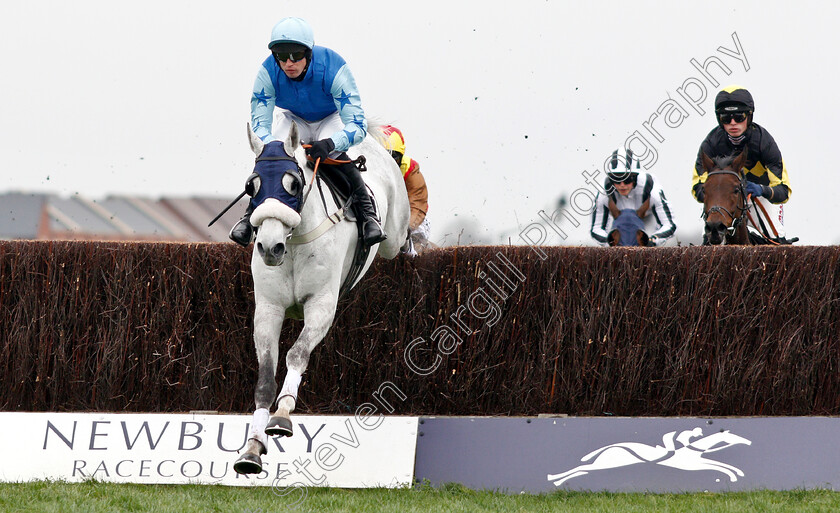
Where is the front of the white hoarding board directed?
toward the camera

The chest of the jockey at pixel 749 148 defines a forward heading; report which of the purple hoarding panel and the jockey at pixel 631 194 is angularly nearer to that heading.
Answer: the purple hoarding panel

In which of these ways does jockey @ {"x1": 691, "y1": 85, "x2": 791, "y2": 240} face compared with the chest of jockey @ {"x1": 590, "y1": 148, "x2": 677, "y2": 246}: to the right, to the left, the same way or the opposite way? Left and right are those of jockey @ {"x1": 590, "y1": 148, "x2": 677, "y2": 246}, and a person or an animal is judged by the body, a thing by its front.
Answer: the same way

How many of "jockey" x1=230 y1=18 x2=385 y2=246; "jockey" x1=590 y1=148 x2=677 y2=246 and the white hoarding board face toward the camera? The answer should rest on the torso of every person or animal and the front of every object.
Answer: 3

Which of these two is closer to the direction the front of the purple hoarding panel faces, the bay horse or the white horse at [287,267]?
the white horse

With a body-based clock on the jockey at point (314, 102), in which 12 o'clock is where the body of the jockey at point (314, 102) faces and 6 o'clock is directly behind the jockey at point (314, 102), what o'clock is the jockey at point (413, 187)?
the jockey at point (413, 187) is roughly at 7 o'clock from the jockey at point (314, 102).

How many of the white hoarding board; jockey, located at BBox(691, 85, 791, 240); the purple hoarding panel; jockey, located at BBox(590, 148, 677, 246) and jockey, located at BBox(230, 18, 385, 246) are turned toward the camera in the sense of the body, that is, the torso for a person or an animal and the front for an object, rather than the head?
5

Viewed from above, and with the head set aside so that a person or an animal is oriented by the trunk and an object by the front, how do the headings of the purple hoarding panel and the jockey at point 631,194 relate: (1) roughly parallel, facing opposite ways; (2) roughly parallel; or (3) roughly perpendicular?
roughly parallel

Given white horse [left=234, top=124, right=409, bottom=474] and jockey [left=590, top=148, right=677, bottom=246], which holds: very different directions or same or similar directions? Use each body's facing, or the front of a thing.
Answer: same or similar directions

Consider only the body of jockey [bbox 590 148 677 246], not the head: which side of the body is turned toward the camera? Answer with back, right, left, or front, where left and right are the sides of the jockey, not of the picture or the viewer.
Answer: front

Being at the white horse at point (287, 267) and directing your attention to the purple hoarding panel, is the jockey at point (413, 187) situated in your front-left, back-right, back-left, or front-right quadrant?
front-left

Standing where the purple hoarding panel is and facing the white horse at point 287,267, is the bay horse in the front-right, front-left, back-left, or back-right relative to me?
back-right

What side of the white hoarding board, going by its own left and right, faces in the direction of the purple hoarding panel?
left

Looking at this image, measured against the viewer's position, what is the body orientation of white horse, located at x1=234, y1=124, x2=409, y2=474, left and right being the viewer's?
facing the viewer and to the left of the viewer

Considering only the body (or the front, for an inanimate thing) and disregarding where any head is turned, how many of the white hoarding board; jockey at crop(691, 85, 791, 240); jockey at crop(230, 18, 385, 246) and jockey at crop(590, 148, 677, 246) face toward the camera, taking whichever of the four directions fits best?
4

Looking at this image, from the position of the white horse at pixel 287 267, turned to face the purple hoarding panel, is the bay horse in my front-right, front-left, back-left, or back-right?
front-left
